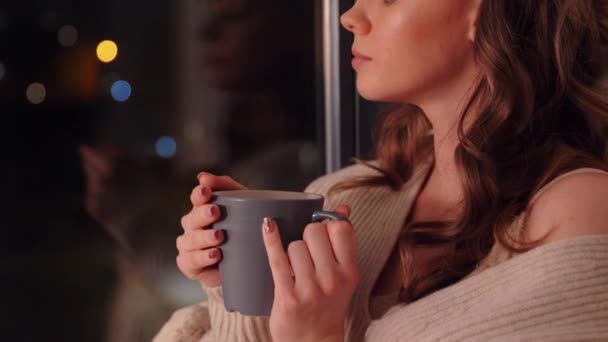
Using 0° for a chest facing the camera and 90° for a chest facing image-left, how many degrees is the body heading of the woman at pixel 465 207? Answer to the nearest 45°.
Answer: approximately 45°

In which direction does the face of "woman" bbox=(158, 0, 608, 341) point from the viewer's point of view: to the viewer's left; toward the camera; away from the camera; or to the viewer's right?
to the viewer's left
